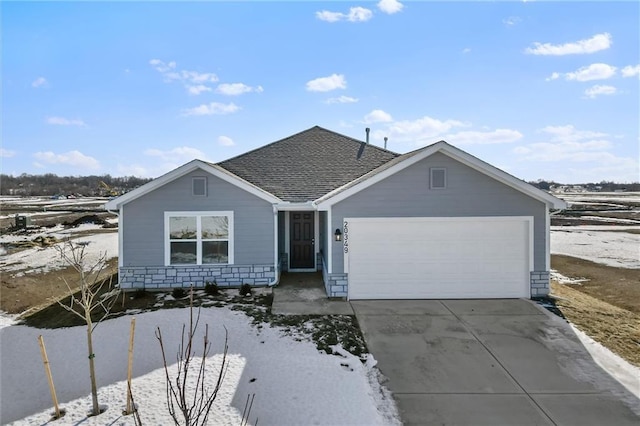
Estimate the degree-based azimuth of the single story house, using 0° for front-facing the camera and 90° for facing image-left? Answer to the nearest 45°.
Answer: approximately 0°

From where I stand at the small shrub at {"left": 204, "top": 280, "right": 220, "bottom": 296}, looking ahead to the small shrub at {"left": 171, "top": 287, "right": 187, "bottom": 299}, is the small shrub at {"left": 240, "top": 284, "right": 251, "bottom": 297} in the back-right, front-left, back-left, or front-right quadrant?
back-left

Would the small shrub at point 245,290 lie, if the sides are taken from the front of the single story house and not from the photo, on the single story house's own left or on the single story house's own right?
on the single story house's own right

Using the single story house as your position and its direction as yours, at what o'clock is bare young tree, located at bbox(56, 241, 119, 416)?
The bare young tree is roughly at 2 o'clock from the single story house.

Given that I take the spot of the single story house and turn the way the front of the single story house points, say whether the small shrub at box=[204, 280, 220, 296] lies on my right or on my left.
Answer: on my right

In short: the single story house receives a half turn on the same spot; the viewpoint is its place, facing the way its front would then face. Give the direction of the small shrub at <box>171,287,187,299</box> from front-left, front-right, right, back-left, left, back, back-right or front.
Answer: left

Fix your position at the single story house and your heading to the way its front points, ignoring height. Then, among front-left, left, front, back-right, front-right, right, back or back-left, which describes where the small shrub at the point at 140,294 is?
right
